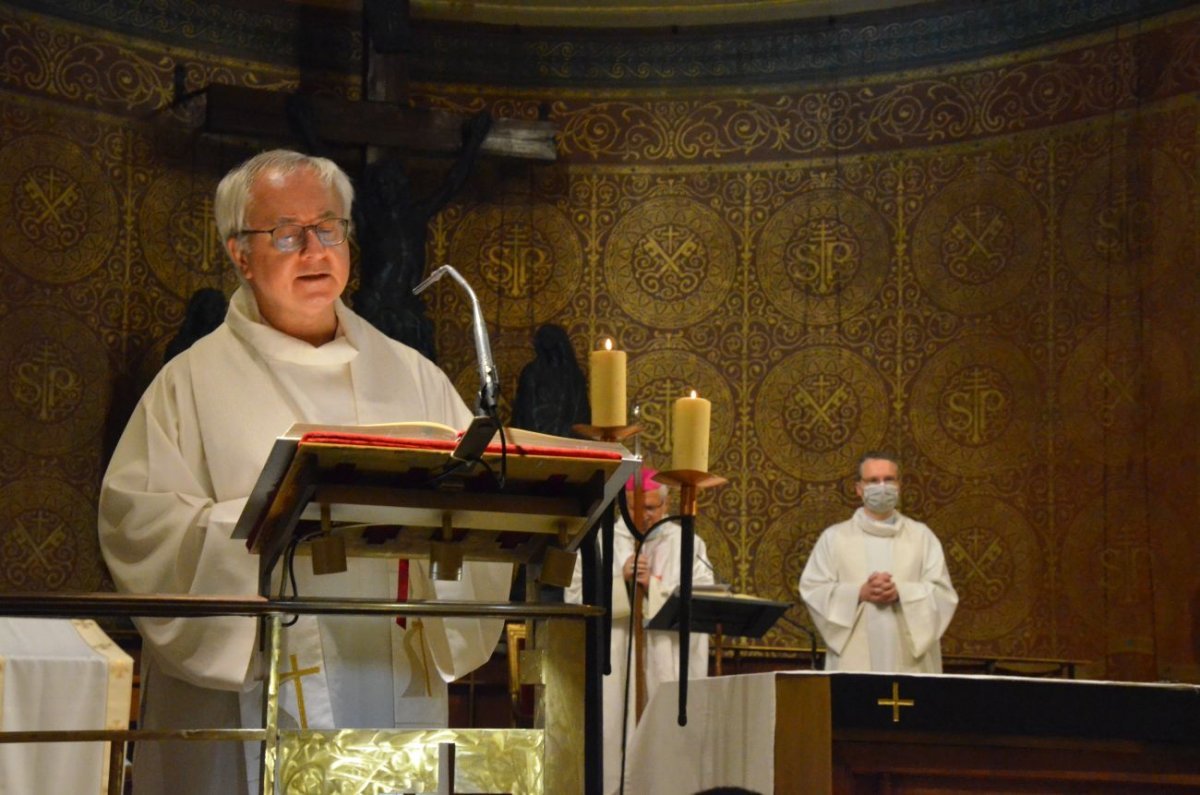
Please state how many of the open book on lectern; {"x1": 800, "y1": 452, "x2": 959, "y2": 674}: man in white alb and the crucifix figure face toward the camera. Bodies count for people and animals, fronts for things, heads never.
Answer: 2

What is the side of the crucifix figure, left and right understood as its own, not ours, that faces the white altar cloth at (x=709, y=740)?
front

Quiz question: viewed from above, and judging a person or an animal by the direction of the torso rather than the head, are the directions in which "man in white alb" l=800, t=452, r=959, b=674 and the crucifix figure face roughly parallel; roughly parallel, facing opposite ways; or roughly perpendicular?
roughly parallel

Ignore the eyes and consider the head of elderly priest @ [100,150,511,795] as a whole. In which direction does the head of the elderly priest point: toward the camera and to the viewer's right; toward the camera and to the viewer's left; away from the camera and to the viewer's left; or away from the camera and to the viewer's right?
toward the camera and to the viewer's right

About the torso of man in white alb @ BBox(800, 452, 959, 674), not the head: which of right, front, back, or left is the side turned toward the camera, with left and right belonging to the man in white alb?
front

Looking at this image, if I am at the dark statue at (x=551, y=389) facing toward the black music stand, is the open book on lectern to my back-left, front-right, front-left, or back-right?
front-right

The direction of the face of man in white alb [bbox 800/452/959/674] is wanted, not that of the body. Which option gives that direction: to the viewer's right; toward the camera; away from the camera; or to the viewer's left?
toward the camera

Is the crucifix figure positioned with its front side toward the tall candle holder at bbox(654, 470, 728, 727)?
yes

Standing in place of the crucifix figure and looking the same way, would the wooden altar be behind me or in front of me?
in front

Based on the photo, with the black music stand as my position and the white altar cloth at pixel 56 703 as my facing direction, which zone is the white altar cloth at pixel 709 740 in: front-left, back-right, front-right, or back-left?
front-left

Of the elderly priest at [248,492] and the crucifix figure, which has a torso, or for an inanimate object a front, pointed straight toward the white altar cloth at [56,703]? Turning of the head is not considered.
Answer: the crucifix figure

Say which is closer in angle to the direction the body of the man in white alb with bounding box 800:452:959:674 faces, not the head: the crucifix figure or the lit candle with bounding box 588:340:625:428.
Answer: the lit candle

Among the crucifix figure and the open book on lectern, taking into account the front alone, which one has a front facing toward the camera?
the crucifix figure

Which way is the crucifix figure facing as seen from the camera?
toward the camera
